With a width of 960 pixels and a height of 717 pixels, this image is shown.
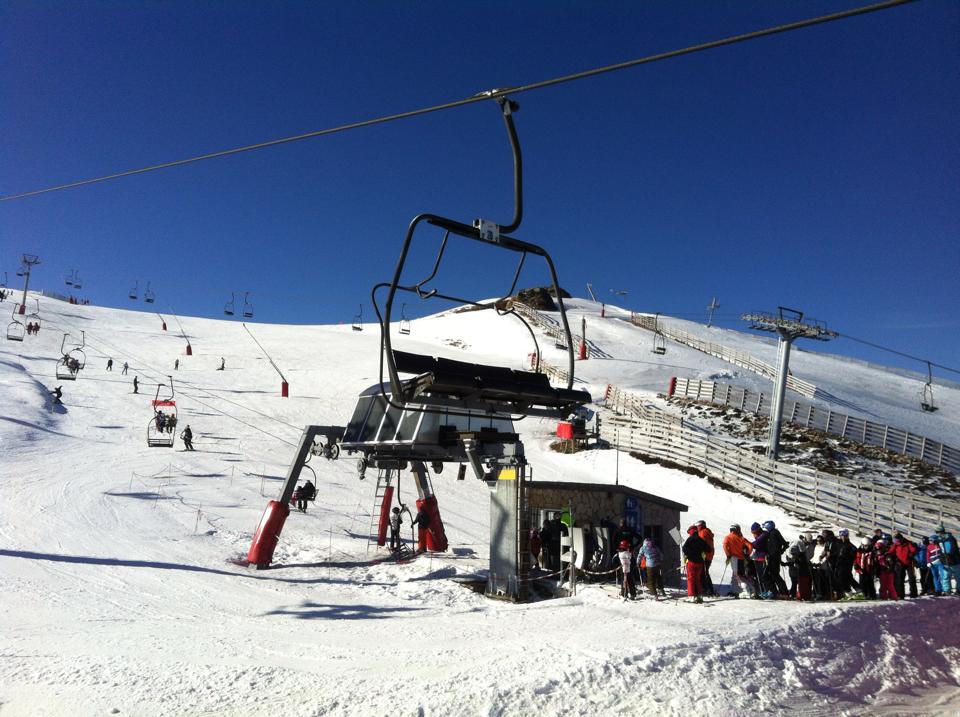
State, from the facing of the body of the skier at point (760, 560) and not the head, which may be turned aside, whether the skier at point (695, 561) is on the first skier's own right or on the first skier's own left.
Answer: on the first skier's own left

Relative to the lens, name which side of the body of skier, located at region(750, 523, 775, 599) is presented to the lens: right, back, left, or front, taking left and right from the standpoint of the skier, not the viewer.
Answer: left

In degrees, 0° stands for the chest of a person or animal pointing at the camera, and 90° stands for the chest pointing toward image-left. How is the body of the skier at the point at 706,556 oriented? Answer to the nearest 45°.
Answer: approximately 90°

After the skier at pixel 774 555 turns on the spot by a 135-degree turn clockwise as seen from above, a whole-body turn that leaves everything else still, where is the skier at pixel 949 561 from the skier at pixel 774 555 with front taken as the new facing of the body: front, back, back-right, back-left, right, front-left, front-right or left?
front

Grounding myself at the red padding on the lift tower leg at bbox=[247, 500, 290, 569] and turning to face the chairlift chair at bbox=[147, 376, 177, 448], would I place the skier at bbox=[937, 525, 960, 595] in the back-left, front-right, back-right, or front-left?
back-right

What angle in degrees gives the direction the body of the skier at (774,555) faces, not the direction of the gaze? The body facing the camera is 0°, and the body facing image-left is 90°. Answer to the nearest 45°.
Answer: approximately 90°

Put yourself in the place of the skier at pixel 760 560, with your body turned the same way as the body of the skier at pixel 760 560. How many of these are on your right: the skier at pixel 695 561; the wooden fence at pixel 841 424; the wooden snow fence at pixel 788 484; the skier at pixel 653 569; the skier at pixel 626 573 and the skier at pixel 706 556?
2
